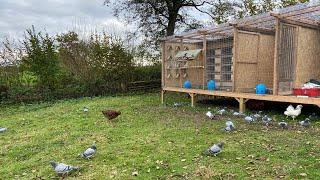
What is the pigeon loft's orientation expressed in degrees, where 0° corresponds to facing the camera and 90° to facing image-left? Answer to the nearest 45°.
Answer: approximately 45°

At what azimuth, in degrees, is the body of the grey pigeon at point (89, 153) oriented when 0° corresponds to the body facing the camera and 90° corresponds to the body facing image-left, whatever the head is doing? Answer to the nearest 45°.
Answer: approximately 270°

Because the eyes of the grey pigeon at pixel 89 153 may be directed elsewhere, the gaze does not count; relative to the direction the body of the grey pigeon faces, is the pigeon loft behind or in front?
in front

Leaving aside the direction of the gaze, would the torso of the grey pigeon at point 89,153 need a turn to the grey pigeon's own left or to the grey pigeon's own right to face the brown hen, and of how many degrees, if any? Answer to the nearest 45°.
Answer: approximately 90° to the grey pigeon's own left

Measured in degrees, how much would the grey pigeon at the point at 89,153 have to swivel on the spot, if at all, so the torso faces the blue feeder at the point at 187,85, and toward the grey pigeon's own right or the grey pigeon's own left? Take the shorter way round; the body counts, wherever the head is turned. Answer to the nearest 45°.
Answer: approximately 45° to the grey pigeon's own left
